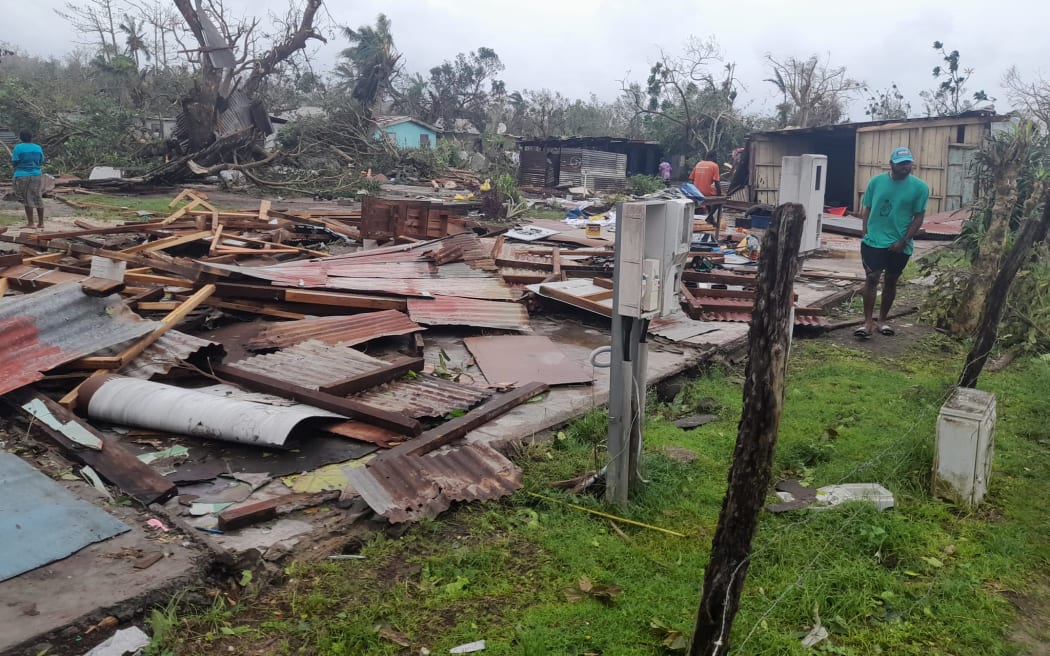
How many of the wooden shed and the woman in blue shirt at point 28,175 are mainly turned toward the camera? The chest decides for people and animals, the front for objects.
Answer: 1

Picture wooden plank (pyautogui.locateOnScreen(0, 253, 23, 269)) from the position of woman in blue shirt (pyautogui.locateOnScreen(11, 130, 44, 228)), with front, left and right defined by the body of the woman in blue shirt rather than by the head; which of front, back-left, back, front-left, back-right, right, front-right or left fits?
back

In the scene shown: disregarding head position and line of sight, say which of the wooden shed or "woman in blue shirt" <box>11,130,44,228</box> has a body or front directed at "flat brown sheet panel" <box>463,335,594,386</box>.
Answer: the wooden shed

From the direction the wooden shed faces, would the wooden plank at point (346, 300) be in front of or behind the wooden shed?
in front

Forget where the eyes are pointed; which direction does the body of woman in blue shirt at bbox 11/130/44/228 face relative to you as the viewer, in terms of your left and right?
facing away from the viewer

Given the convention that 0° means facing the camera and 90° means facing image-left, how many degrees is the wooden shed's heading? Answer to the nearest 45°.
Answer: approximately 0°

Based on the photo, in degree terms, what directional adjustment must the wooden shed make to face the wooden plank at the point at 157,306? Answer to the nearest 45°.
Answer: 0° — it already faces it

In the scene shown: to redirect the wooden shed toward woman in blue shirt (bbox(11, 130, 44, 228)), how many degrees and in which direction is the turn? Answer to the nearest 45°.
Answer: approximately 45° to its right

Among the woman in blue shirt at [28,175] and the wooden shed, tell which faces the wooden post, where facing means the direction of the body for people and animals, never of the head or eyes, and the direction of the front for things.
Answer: the wooden shed

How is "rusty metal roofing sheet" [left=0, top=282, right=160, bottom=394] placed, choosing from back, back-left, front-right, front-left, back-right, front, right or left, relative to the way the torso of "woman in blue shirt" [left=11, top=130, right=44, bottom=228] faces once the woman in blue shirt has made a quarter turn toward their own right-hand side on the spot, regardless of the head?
right

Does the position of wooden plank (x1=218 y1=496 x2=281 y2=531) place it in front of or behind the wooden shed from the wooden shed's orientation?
in front

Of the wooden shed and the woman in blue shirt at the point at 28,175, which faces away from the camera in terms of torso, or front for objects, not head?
the woman in blue shirt

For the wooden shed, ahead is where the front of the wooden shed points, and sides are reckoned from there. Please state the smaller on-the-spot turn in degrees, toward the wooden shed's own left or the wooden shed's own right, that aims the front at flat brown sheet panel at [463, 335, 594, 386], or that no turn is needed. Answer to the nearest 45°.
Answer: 0° — it already faces it

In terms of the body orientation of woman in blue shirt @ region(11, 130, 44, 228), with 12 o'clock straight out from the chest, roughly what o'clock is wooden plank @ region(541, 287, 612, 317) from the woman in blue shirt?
The wooden plank is roughly at 5 o'clock from the woman in blue shirt.
